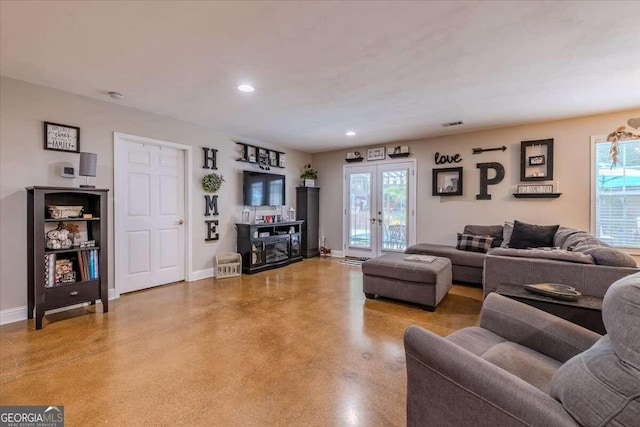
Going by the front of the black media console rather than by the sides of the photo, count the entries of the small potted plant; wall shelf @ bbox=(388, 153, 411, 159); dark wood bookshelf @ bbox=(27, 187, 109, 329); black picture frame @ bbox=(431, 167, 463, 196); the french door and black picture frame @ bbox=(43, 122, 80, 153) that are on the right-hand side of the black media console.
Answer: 2

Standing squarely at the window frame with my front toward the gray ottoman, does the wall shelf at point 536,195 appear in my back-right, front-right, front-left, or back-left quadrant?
front-right

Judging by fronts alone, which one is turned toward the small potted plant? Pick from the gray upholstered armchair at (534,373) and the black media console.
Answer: the gray upholstered armchair

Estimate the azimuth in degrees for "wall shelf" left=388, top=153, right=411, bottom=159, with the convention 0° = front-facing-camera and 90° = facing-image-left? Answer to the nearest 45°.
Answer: approximately 0°

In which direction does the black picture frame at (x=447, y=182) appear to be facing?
toward the camera

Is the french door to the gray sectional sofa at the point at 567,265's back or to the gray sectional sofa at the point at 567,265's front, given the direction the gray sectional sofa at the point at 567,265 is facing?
to the front

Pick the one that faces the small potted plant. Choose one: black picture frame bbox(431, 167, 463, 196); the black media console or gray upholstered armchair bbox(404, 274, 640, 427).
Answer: the gray upholstered armchair

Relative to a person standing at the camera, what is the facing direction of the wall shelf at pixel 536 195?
facing the viewer

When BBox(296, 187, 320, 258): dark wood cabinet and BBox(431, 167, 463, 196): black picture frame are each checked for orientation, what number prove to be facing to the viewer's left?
0

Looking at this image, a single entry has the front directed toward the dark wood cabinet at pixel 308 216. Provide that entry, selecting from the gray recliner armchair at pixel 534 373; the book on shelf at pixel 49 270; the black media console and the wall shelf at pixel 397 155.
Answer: the gray recliner armchair

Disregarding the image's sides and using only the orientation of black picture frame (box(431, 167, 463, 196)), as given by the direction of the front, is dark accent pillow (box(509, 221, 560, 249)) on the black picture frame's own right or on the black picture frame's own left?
on the black picture frame's own left

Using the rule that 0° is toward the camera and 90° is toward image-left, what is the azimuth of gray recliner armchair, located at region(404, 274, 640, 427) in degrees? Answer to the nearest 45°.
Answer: approximately 135°

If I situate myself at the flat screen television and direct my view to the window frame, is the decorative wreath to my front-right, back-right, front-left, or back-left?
back-right

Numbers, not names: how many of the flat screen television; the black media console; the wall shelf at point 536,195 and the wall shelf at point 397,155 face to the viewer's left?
0

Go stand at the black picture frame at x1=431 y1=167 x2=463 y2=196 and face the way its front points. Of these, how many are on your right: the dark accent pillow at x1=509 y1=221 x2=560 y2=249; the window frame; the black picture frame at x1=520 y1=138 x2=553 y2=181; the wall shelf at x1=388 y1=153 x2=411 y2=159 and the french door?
2

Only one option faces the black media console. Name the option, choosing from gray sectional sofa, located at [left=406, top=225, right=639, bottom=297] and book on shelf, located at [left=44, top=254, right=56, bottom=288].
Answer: the gray sectional sofa

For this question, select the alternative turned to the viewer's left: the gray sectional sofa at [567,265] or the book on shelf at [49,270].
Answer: the gray sectional sofa

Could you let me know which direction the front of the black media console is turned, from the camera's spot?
facing the viewer and to the right of the viewer
